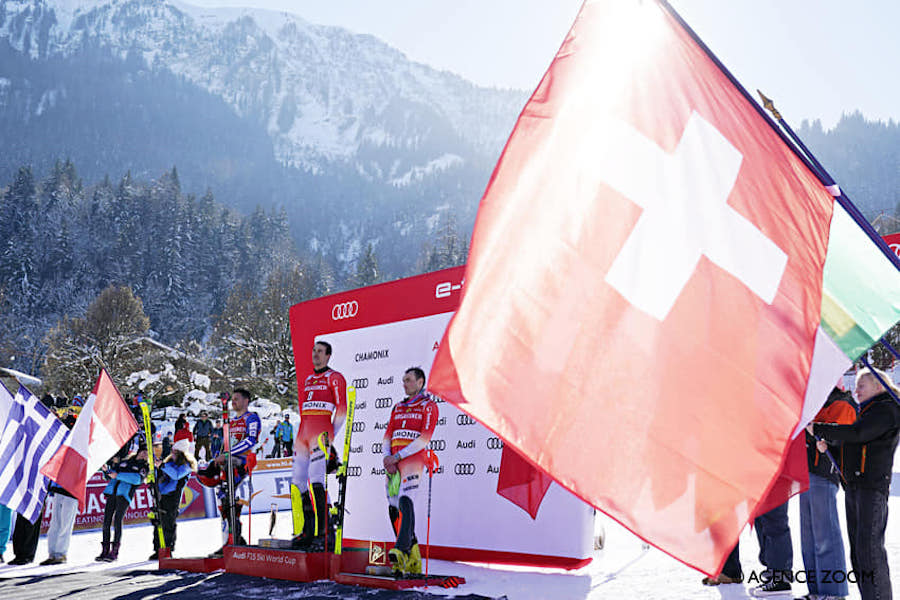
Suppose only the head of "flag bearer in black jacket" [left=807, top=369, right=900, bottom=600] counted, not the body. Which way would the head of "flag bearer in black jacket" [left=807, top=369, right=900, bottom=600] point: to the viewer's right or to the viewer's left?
to the viewer's left

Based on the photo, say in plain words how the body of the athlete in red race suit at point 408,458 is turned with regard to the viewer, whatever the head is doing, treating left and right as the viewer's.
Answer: facing the viewer and to the left of the viewer

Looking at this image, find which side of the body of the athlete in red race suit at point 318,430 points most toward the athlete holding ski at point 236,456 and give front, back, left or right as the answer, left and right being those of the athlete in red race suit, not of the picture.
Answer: right

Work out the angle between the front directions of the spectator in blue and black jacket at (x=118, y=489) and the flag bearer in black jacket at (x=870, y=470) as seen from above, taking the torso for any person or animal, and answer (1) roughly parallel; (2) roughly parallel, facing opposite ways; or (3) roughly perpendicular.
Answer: roughly perpendicular

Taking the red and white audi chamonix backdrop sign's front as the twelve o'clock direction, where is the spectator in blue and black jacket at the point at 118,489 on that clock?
The spectator in blue and black jacket is roughly at 2 o'clock from the red and white audi chamonix backdrop sign.

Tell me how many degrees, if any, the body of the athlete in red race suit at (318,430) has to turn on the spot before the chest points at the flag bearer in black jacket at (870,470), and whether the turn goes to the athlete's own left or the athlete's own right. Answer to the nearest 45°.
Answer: approximately 90° to the athlete's own left

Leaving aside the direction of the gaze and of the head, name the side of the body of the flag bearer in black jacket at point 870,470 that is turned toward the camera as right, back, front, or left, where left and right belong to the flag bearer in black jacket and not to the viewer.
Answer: left

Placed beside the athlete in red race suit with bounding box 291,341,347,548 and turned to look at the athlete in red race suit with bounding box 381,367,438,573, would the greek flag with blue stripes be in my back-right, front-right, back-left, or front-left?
back-right

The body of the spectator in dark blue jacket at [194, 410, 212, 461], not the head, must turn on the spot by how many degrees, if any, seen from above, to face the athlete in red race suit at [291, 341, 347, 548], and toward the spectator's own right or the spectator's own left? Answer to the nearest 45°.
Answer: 0° — they already face them
